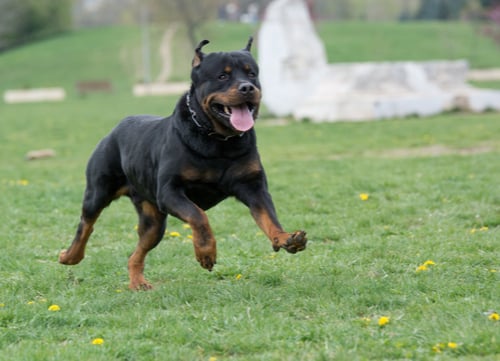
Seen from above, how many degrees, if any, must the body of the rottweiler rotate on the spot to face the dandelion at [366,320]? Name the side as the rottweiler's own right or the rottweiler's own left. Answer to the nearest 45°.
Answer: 0° — it already faces it

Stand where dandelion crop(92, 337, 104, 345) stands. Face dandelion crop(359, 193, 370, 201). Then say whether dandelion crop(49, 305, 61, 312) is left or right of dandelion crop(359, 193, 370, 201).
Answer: left

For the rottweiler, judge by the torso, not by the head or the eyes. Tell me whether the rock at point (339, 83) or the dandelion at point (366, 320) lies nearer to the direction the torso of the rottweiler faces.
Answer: the dandelion

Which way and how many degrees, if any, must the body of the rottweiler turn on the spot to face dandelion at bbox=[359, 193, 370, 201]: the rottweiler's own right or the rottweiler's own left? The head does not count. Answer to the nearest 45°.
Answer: approximately 90° to the rottweiler's own left

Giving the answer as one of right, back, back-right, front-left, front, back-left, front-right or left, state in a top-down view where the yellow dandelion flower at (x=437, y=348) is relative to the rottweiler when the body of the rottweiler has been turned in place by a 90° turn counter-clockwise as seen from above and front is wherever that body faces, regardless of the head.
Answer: right

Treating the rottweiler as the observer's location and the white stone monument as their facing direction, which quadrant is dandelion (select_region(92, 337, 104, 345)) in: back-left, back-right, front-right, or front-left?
back-left

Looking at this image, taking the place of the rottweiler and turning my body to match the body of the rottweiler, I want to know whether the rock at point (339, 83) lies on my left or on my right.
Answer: on my left

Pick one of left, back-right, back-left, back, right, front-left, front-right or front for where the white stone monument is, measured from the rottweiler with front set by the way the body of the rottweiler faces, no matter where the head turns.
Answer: back-left

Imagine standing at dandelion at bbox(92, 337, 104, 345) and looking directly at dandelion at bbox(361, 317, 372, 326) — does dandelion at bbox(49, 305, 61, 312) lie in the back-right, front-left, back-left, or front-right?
back-left

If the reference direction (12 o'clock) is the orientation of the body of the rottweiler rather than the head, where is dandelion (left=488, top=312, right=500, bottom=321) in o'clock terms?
The dandelion is roughly at 12 o'clock from the rottweiler.

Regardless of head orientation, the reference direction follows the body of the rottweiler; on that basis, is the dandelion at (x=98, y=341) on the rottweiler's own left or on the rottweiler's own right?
on the rottweiler's own right

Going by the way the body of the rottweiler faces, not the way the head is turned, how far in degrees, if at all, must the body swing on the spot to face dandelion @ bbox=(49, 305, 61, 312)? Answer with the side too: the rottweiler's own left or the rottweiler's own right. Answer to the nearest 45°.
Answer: approximately 90° to the rottweiler's own right

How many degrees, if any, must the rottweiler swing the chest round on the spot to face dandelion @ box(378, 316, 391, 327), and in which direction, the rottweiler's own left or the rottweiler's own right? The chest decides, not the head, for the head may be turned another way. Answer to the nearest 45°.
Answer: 0° — it already faces it

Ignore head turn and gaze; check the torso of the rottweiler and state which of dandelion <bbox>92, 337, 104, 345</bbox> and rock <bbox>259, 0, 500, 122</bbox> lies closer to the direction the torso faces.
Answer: the dandelion
